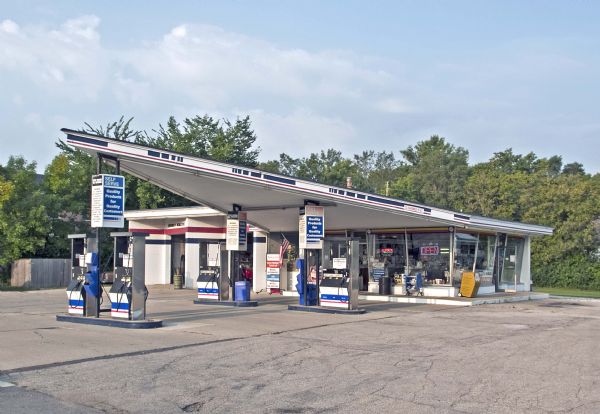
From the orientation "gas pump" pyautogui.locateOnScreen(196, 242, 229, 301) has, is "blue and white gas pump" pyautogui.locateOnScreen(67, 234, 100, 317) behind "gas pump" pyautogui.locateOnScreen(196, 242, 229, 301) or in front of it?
in front

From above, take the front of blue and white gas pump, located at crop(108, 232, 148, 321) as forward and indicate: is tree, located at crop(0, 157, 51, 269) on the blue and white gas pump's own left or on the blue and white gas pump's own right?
on the blue and white gas pump's own right

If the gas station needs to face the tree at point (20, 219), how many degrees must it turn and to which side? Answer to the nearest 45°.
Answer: approximately 90° to its right

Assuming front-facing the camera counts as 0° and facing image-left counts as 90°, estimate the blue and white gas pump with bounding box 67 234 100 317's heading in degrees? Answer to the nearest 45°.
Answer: approximately 45°

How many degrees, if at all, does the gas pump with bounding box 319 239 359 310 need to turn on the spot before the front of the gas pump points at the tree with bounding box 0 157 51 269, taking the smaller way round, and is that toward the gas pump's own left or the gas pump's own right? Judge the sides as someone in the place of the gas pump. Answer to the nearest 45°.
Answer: approximately 90° to the gas pump's own right

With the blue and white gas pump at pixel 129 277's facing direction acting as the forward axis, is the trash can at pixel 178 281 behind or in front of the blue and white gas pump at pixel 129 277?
behind

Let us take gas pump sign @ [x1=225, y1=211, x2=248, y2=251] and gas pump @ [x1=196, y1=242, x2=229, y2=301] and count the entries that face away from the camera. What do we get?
0

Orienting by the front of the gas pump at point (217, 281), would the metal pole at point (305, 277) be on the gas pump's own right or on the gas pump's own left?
on the gas pump's own left
